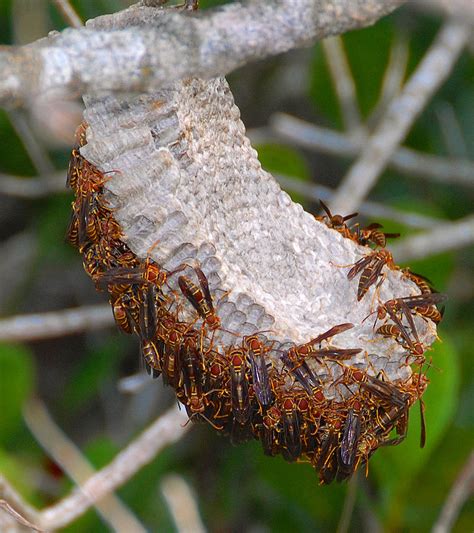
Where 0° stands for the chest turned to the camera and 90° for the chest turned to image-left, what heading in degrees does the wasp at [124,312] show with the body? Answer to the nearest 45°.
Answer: approximately 180°

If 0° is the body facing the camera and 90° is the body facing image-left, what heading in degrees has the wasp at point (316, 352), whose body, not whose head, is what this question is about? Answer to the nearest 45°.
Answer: approximately 90°

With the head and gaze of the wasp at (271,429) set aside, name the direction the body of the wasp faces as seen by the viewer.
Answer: away from the camera

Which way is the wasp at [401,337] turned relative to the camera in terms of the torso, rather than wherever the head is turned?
to the viewer's right

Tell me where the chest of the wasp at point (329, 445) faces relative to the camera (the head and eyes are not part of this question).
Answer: away from the camera

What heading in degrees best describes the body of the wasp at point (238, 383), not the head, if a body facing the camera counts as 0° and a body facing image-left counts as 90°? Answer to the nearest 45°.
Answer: approximately 180°
